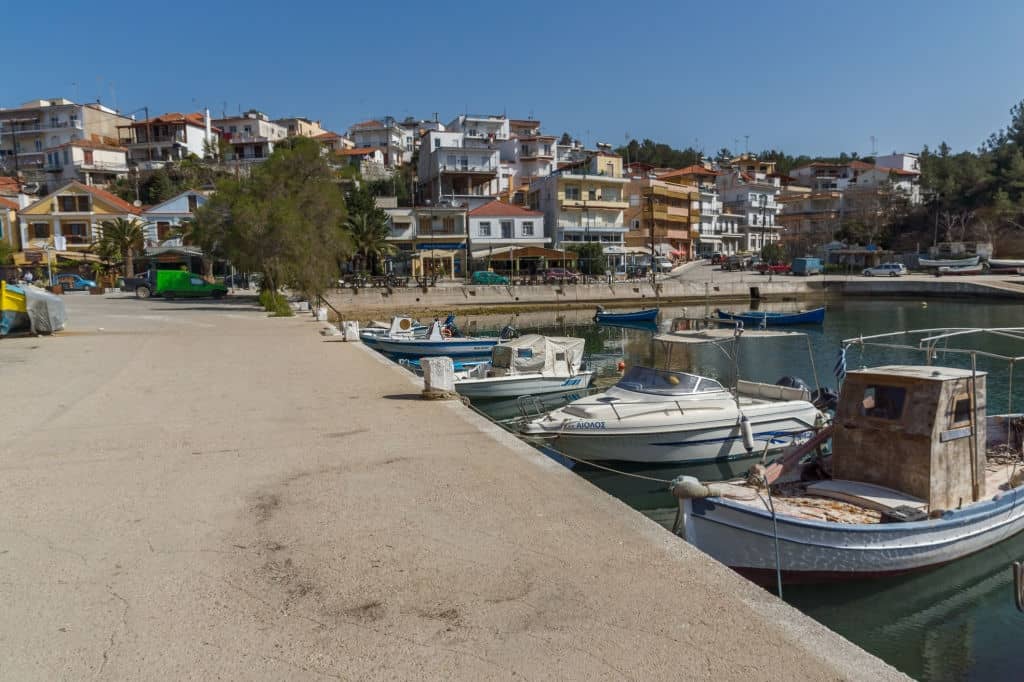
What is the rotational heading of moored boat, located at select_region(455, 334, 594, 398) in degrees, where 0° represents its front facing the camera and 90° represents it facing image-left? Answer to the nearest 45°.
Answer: approximately 90°

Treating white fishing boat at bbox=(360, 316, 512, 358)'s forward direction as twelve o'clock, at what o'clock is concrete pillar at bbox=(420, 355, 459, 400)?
The concrete pillar is roughly at 9 o'clock from the white fishing boat.

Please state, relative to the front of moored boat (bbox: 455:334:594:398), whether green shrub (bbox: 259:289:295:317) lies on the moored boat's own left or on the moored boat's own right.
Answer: on the moored boat's own right

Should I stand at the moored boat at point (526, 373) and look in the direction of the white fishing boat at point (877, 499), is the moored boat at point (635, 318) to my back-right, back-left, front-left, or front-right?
back-left

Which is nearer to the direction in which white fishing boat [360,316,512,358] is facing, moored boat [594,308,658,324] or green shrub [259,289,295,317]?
the green shrub

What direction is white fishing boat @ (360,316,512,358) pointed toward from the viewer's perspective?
to the viewer's left

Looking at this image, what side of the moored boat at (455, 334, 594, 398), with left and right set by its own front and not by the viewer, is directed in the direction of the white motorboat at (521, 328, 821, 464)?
left

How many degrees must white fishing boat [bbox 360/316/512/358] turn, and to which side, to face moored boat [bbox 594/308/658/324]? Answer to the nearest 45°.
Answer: approximately 135° to its right

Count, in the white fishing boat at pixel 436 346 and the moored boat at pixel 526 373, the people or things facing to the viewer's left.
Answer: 2
